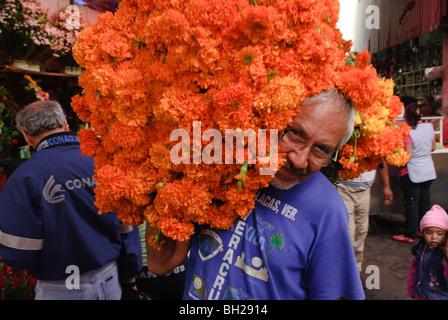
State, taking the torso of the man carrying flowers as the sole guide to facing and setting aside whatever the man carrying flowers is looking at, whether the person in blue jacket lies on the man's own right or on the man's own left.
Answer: on the man's own right

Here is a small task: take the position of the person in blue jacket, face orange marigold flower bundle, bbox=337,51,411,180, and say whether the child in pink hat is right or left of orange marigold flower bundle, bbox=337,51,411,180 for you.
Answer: left

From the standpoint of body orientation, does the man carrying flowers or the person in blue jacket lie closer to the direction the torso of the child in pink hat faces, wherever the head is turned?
the man carrying flowers

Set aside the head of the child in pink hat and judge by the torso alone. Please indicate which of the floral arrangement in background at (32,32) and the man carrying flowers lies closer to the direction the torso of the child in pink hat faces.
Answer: the man carrying flowers

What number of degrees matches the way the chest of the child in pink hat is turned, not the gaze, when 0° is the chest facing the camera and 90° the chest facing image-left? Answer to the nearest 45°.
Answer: approximately 0°

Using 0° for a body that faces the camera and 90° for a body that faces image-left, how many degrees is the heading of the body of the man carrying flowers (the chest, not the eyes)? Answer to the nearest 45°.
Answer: approximately 45°

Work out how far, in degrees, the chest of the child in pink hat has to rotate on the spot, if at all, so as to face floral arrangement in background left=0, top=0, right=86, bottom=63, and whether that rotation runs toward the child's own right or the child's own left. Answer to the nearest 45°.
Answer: approximately 90° to the child's own right
